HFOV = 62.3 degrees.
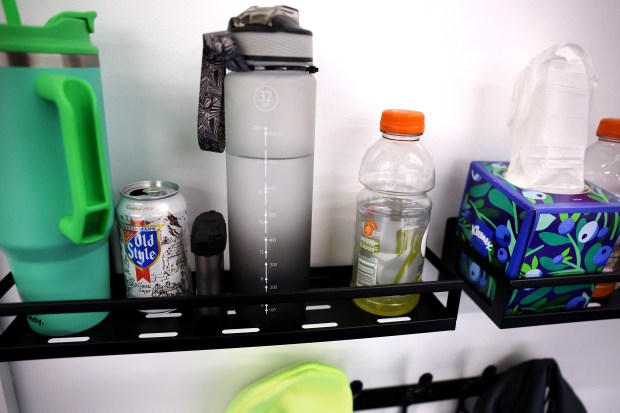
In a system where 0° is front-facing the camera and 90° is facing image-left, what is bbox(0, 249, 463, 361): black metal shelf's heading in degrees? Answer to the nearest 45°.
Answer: approximately 0°
